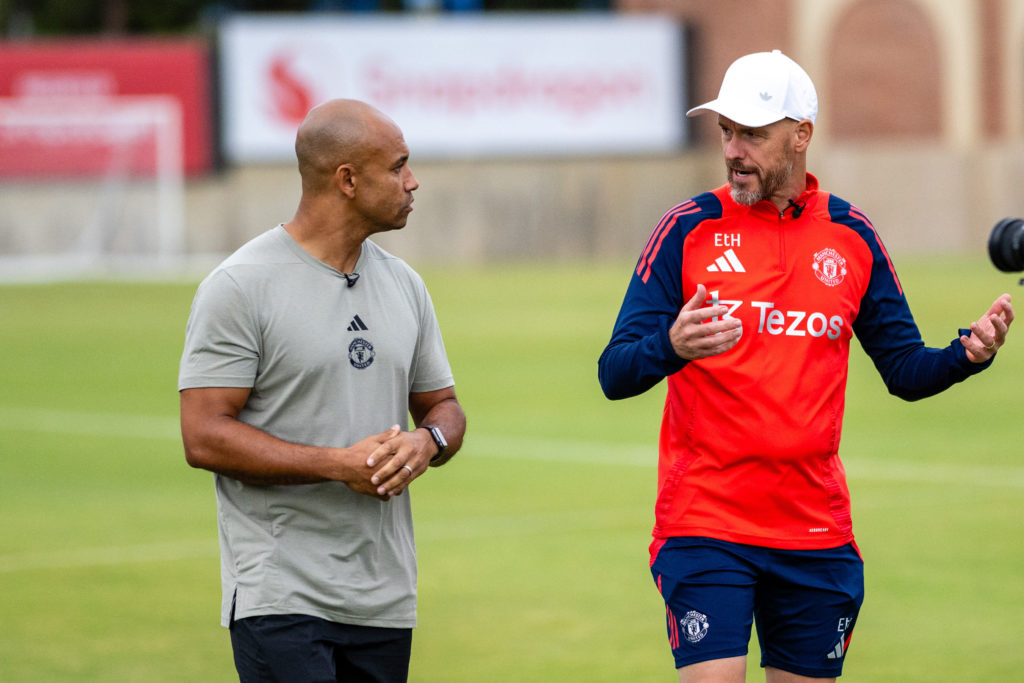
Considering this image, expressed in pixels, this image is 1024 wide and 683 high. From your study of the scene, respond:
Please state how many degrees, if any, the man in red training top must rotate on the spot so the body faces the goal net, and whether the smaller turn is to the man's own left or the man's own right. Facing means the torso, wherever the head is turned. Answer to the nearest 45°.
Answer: approximately 135° to the man's own right

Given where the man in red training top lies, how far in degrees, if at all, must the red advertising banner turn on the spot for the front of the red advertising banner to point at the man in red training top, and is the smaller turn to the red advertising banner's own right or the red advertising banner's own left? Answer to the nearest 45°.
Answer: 0° — it already faces them

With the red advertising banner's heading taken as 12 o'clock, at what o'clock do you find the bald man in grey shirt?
The bald man in grey shirt is roughly at 12 o'clock from the red advertising banner.

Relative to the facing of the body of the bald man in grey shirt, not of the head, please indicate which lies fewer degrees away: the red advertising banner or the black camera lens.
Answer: the black camera lens

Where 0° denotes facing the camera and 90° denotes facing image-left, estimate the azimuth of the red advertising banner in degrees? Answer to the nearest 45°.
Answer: approximately 0°

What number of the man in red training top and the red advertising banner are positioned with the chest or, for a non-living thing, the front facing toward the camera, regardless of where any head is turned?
2

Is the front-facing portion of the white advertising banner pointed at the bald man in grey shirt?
yes
